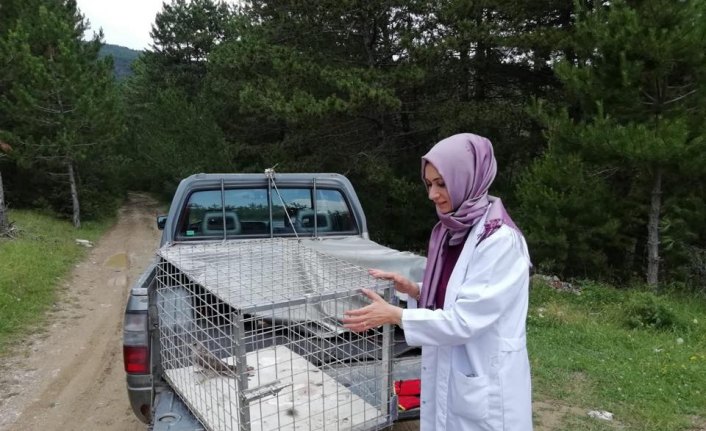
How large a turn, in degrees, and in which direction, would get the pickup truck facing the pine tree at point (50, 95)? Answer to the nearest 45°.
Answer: approximately 45° to its left

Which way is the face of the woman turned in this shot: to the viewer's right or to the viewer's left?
to the viewer's left

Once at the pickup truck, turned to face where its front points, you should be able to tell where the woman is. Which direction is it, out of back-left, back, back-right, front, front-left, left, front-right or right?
back

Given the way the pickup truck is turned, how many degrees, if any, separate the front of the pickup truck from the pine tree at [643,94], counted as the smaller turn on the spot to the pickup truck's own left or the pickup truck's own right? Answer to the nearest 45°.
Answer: approximately 45° to the pickup truck's own right

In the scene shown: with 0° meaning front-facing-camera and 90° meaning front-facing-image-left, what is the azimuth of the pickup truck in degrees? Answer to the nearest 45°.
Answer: approximately 180°

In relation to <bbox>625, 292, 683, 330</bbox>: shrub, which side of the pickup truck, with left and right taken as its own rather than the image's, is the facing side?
right
